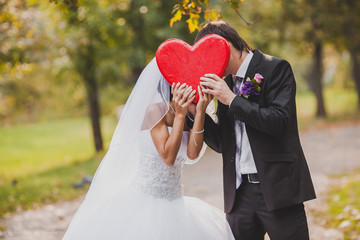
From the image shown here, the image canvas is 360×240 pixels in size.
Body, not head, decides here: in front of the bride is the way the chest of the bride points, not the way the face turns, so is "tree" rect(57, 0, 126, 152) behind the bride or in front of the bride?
behind

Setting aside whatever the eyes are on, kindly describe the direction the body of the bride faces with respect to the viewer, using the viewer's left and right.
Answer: facing the viewer and to the right of the viewer

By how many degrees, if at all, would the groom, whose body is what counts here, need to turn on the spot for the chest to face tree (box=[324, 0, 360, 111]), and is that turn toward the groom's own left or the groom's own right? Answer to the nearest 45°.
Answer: approximately 135° to the groom's own right

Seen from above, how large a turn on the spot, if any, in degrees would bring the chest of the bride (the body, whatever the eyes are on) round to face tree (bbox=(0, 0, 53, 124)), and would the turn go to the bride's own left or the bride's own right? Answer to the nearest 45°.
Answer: approximately 135° to the bride's own left

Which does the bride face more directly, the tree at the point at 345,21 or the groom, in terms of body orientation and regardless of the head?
the groom

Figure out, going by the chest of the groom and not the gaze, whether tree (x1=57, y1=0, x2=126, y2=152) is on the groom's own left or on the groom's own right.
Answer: on the groom's own right

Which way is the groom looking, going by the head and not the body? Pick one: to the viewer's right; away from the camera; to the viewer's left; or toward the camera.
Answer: to the viewer's left

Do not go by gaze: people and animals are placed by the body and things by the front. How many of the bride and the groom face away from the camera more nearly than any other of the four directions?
0

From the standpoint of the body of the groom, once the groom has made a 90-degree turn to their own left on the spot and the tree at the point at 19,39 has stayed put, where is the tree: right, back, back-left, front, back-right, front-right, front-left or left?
back

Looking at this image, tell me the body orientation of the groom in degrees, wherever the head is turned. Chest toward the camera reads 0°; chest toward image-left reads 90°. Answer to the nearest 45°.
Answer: approximately 45°

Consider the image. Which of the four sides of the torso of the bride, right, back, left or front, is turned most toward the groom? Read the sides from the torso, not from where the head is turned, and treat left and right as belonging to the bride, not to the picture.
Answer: front

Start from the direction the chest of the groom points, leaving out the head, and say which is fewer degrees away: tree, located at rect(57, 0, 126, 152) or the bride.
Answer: the bride
